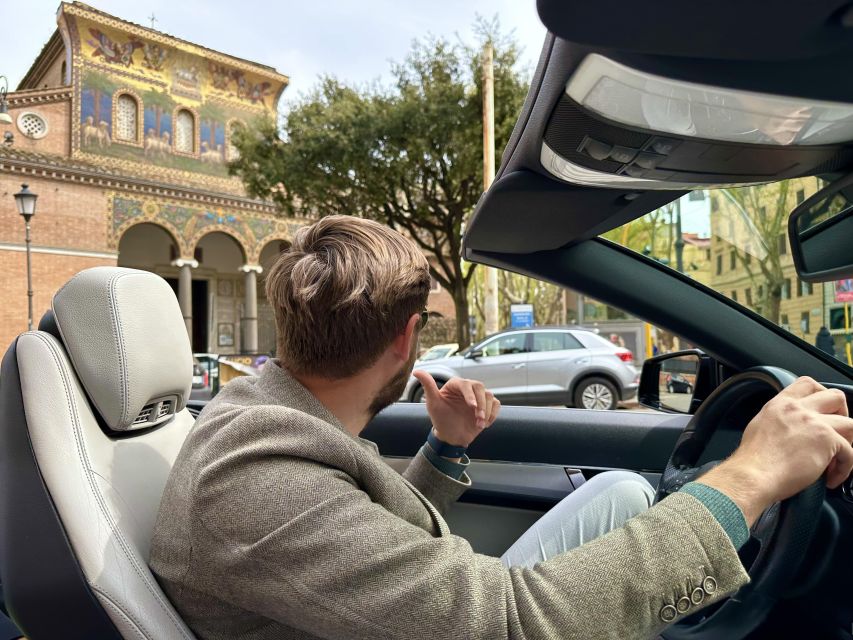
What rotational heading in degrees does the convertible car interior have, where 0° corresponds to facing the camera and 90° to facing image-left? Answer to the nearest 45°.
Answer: approximately 270°

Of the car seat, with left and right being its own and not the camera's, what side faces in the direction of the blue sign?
left

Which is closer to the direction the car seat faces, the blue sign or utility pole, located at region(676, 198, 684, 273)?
the utility pole

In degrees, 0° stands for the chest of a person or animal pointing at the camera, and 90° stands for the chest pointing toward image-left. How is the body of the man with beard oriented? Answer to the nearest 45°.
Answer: approximately 225°

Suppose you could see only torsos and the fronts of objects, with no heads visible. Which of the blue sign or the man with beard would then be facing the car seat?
the blue sign

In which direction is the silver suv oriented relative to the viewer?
to the viewer's left

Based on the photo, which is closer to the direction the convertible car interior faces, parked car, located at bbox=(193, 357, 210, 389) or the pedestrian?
the pedestrian

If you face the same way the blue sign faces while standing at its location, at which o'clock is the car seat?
The car seat is roughly at 12 o'clock from the blue sign.

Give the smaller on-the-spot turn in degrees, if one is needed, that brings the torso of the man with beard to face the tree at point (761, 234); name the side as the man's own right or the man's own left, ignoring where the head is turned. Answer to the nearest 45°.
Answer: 0° — they already face it

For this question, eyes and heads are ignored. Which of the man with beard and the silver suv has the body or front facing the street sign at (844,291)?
the man with beard

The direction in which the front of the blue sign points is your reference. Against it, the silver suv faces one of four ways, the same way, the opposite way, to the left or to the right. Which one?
to the right
